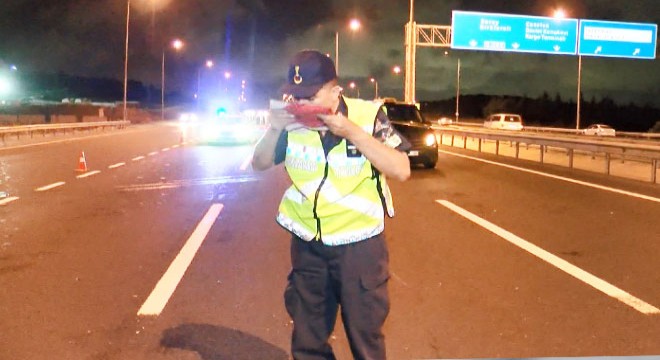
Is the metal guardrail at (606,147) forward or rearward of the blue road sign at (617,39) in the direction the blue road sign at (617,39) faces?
forward

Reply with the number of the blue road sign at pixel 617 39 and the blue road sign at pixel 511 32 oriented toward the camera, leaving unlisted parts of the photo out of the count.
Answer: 2

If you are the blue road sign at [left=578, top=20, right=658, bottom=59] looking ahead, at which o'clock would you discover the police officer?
The police officer is roughly at 12 o'clock from the blue road sign.

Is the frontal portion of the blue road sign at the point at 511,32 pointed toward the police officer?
yes

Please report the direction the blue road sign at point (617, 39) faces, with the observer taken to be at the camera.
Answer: facing the viewer

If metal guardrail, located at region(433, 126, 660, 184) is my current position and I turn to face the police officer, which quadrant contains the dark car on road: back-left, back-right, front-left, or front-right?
front-right

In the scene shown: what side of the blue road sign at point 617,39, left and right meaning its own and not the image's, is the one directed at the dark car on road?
front

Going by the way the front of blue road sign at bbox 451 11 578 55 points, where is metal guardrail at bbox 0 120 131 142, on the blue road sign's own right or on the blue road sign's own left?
on the blue road sign's own right

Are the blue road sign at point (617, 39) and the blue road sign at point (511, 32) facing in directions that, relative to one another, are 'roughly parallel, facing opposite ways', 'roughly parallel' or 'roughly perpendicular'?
roughly parallel

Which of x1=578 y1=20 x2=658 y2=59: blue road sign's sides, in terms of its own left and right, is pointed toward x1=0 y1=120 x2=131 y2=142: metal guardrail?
right

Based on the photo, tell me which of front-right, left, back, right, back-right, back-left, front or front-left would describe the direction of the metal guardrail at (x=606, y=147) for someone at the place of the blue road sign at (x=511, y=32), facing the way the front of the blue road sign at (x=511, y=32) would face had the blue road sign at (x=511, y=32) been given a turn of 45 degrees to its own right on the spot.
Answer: front-left
